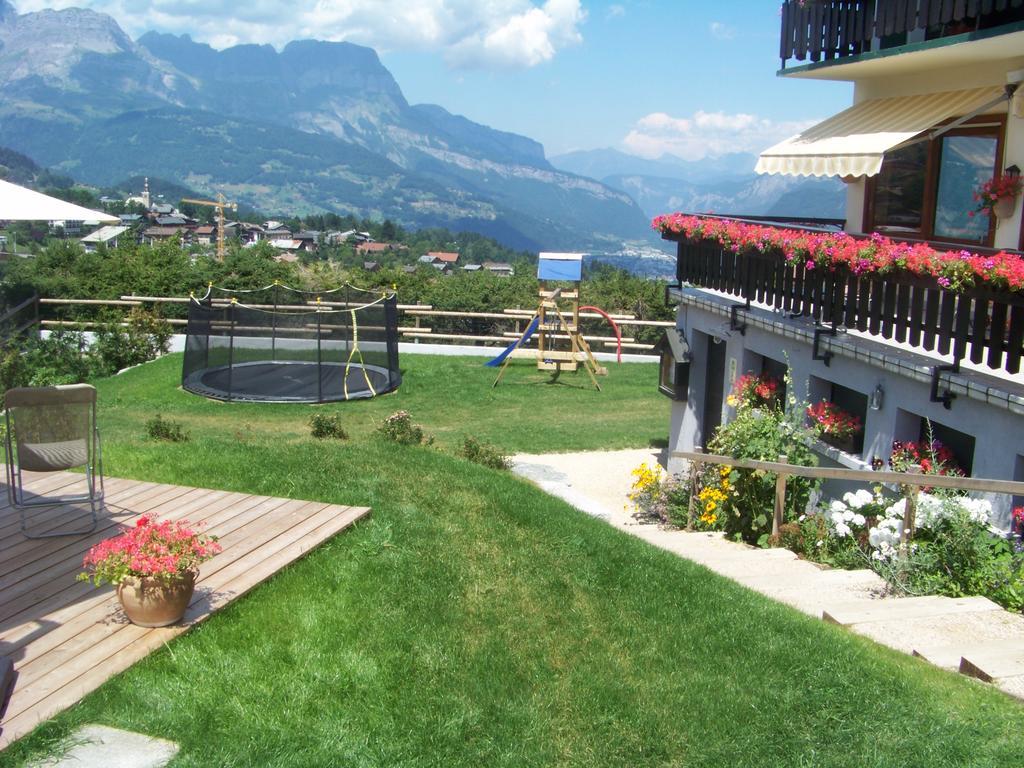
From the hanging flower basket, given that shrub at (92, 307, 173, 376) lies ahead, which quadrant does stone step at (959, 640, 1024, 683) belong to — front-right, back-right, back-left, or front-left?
back-left

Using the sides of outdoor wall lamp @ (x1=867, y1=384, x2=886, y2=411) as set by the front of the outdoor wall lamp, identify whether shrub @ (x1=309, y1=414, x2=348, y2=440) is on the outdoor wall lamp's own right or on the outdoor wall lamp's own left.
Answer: on the outdoor wall lamp's own right

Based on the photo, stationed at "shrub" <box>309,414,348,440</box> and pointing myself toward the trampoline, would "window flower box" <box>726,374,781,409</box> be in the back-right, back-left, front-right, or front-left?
back-right

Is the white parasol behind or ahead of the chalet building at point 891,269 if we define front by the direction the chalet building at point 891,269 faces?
ahead

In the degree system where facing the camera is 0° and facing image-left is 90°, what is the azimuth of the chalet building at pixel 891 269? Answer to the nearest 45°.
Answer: approximately 45°

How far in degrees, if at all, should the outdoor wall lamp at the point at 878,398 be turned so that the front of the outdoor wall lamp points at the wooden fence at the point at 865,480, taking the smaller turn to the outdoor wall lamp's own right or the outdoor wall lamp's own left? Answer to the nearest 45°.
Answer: approximately 45° to the outdoor wall lamp's own left

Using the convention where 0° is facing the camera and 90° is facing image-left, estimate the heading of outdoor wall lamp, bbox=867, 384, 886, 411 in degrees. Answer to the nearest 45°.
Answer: approximately 45°

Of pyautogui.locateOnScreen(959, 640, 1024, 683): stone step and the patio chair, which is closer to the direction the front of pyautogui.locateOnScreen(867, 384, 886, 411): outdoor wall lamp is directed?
the patio chair

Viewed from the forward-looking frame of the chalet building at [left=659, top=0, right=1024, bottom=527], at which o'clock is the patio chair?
The patio chair is roughly at 12 o'clock from the chalet building.

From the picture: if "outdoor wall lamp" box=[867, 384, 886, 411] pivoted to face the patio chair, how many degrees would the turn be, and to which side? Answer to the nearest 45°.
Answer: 0° — it already faces it
